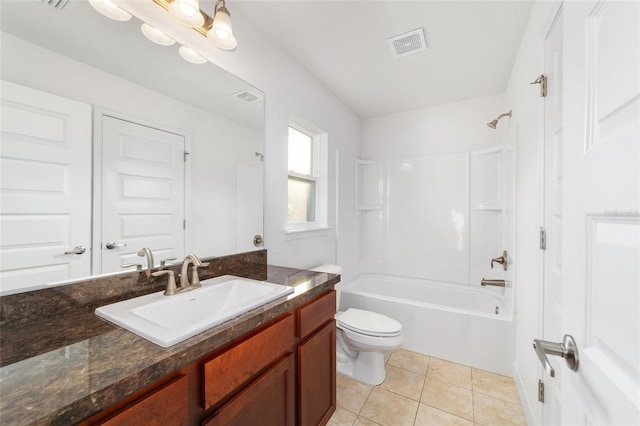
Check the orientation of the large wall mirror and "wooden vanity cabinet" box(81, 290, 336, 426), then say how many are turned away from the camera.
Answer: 0

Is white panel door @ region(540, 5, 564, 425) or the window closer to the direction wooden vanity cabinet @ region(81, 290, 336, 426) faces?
the white panel door

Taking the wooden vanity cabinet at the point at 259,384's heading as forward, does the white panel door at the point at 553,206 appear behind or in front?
in front

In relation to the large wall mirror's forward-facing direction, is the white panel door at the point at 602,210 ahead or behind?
ahead

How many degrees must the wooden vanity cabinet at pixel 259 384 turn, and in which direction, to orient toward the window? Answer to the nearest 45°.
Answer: approximately 90° to its left

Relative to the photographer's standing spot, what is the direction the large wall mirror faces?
facing the viewer and to the right of the viewer

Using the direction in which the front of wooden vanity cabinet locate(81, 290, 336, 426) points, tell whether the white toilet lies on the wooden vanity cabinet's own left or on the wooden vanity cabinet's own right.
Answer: on the wooden vanity cabinet's own left
